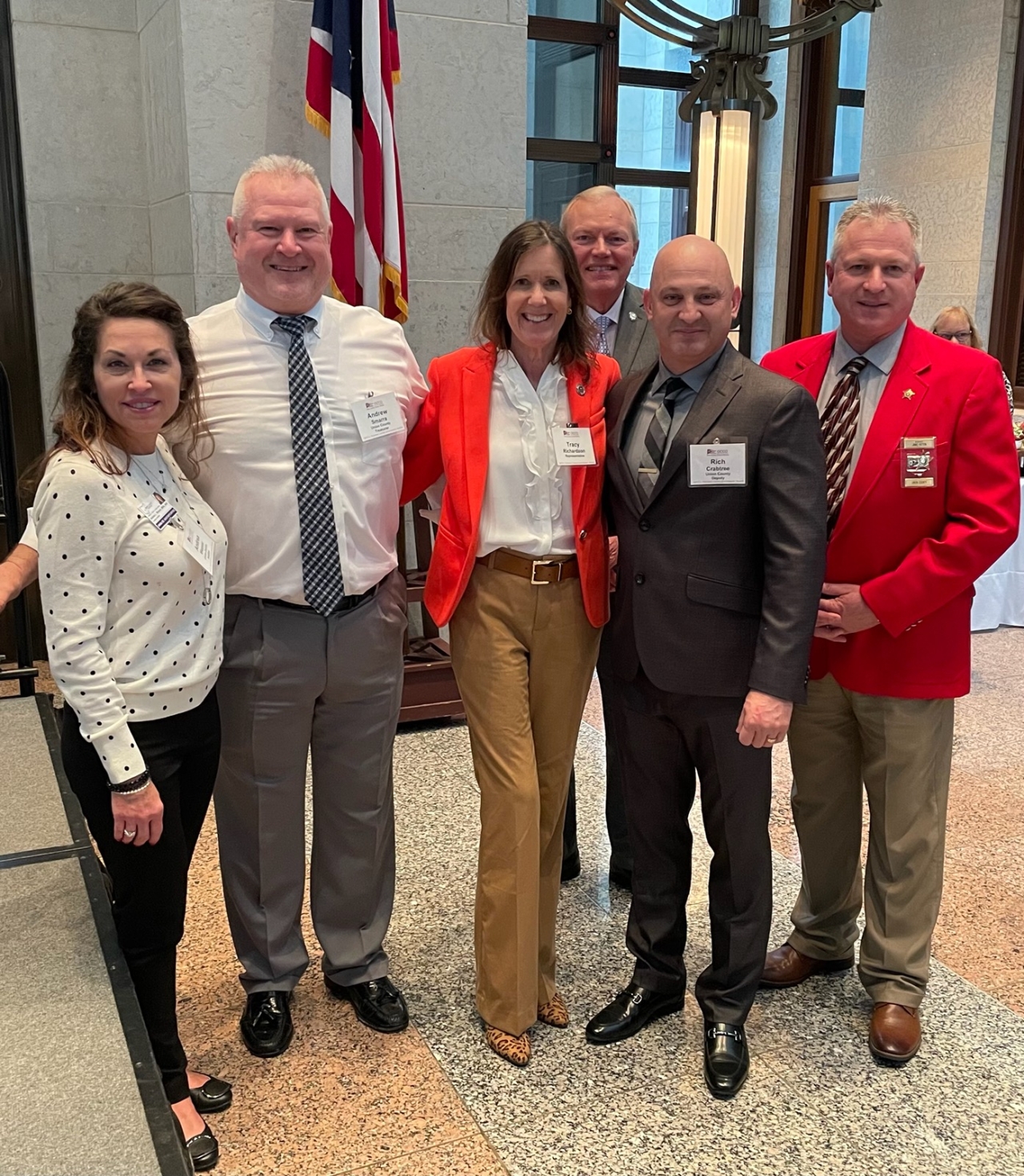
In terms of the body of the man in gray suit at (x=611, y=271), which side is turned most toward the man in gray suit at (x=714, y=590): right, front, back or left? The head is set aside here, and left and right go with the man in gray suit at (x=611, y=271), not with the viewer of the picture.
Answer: front

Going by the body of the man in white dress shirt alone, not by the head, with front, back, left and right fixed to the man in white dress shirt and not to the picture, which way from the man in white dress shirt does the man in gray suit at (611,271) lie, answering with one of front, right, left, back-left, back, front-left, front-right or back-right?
back-left

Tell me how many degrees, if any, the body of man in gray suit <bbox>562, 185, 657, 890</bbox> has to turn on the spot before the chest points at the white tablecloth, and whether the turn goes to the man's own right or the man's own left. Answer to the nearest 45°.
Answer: approximately 135° to the man's own left

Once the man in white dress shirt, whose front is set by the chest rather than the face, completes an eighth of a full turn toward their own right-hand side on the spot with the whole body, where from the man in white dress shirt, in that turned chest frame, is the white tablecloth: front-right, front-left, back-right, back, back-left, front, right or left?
back

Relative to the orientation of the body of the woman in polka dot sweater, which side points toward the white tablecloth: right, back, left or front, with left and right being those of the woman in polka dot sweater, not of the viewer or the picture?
left

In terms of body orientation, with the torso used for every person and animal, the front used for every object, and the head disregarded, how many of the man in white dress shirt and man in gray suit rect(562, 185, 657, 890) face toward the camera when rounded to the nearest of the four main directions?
2

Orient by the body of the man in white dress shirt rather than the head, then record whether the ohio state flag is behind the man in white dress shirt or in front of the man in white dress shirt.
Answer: behind

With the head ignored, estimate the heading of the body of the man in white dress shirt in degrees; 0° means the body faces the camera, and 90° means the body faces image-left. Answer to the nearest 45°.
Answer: approximately 0°

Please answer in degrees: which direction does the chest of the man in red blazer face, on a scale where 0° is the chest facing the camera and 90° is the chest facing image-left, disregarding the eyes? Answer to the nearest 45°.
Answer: approximately 45°

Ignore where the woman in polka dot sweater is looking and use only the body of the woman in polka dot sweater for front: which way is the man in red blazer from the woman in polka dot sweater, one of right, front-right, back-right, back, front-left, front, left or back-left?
front-left
